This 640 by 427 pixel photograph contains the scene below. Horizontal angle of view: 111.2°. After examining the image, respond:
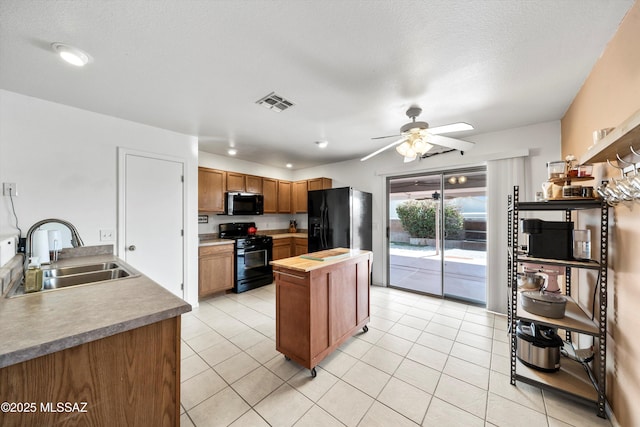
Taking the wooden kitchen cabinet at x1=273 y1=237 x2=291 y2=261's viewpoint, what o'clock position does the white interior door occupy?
The white interior door is roughly at 3 o'clock from the wooden kitchen cabinet.

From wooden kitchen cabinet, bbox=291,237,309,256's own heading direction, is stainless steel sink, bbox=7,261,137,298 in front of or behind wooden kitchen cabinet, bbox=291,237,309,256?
in front

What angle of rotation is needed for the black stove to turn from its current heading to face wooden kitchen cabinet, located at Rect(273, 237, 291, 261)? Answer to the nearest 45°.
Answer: approximately 90° to its left

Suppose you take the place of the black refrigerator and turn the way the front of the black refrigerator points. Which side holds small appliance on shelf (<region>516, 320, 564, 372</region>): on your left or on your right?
on your left

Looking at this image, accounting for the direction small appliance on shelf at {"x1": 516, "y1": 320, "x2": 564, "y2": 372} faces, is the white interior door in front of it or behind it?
in front
